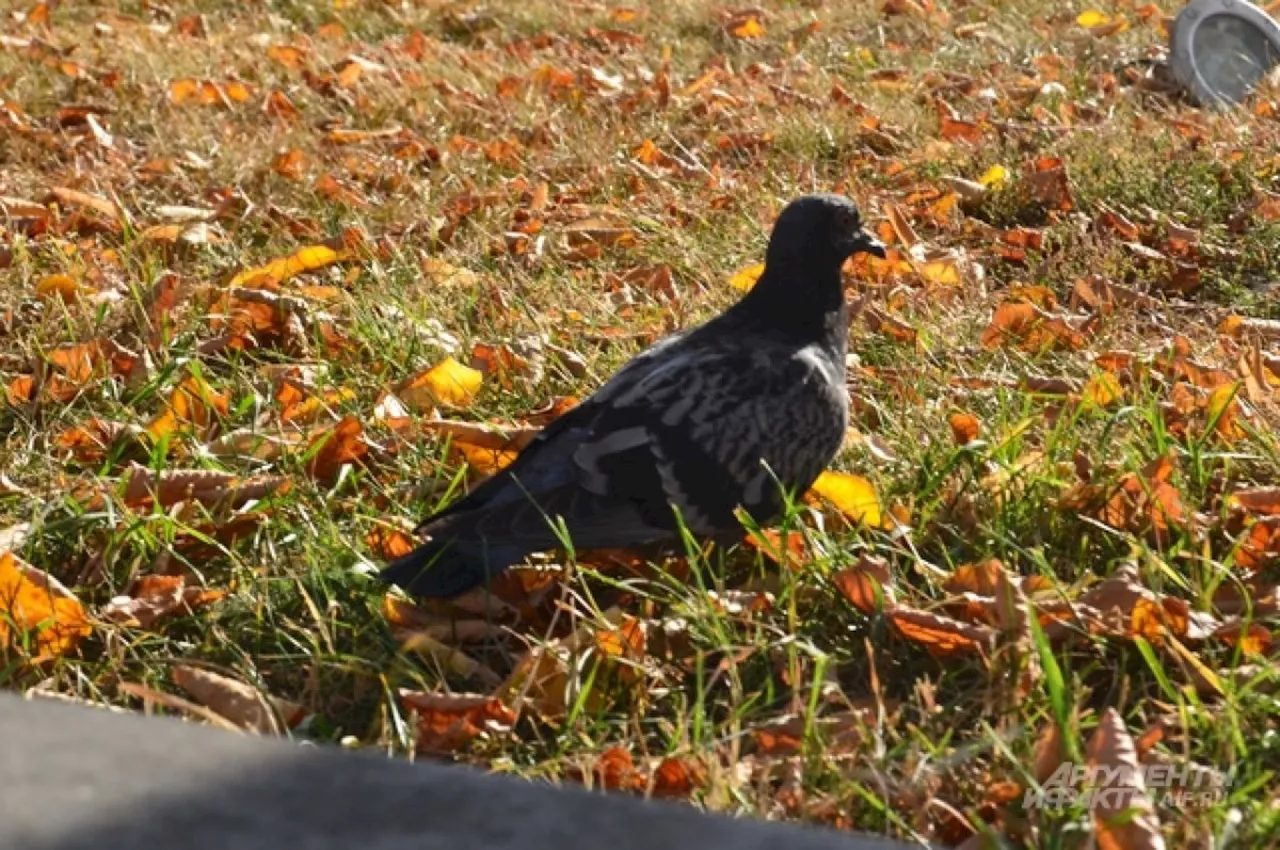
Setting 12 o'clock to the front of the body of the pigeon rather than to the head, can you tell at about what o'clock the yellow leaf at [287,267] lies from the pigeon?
The yellow leaf is roughly at 8 o'clock from the pigeon.

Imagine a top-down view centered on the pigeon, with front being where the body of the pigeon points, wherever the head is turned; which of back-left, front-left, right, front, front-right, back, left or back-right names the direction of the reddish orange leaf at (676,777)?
right

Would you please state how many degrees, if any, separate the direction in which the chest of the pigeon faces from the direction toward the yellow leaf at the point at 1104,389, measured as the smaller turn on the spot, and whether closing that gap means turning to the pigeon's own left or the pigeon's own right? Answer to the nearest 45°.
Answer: approximately 45° to the pigeon's own left

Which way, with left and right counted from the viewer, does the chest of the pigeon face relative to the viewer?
facing to the right of the viewer

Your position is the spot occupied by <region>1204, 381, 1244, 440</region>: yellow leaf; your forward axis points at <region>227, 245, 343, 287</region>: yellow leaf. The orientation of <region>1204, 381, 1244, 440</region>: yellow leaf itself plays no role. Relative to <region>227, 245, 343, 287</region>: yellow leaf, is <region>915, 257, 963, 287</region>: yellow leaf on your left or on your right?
right

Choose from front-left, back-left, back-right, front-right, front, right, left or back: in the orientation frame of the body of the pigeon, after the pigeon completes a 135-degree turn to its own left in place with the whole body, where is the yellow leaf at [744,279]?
front-right

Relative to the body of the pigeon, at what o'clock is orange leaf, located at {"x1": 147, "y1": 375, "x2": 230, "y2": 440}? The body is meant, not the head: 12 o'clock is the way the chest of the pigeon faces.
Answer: The orange leaf is roughly at 7 o'clock from the pigeon.

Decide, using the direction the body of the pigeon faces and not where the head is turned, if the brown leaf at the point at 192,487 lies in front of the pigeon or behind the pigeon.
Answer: behind

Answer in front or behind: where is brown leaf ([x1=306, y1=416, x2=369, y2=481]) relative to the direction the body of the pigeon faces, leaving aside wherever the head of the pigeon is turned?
behind

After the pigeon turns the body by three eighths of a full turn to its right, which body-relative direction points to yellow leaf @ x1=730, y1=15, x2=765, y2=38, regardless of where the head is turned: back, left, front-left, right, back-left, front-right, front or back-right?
back-right

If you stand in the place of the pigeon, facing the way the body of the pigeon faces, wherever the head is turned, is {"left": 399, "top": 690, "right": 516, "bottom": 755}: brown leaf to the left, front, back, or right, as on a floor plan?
right

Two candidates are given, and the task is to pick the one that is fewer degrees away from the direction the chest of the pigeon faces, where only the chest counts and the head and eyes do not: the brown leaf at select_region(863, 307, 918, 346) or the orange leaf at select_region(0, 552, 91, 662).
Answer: the brown leaf

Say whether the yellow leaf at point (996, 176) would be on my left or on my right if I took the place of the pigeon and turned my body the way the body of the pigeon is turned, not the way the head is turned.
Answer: on my left

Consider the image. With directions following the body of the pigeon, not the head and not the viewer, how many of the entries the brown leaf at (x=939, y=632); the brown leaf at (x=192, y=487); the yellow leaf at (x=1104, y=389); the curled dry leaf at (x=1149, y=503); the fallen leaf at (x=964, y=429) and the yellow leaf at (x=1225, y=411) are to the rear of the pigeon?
1

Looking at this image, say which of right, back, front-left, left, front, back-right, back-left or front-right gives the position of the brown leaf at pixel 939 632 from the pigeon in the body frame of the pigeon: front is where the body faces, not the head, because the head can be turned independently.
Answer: front-right

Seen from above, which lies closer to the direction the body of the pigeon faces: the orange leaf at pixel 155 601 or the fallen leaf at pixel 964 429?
the fallen leaf
